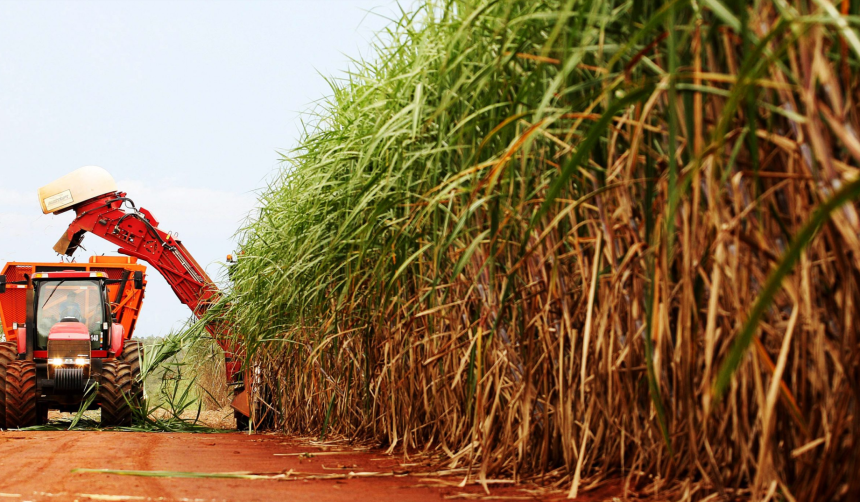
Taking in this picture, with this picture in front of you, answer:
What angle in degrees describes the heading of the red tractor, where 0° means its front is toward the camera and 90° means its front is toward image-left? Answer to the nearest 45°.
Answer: approximately 0°
